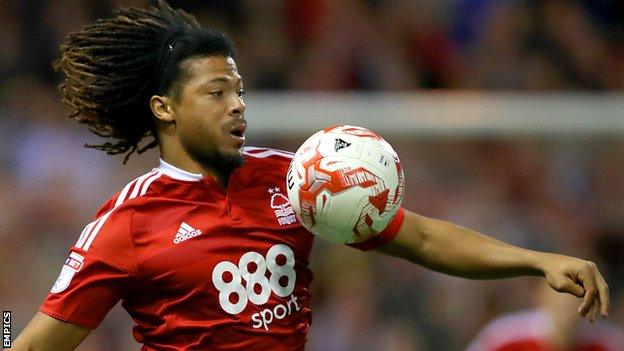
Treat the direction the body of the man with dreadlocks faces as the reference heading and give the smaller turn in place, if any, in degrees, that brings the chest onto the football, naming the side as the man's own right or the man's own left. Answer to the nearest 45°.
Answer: approximately 45° to the man's own left

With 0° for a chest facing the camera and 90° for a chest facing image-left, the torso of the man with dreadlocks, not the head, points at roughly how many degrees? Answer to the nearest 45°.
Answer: approximately 315°
